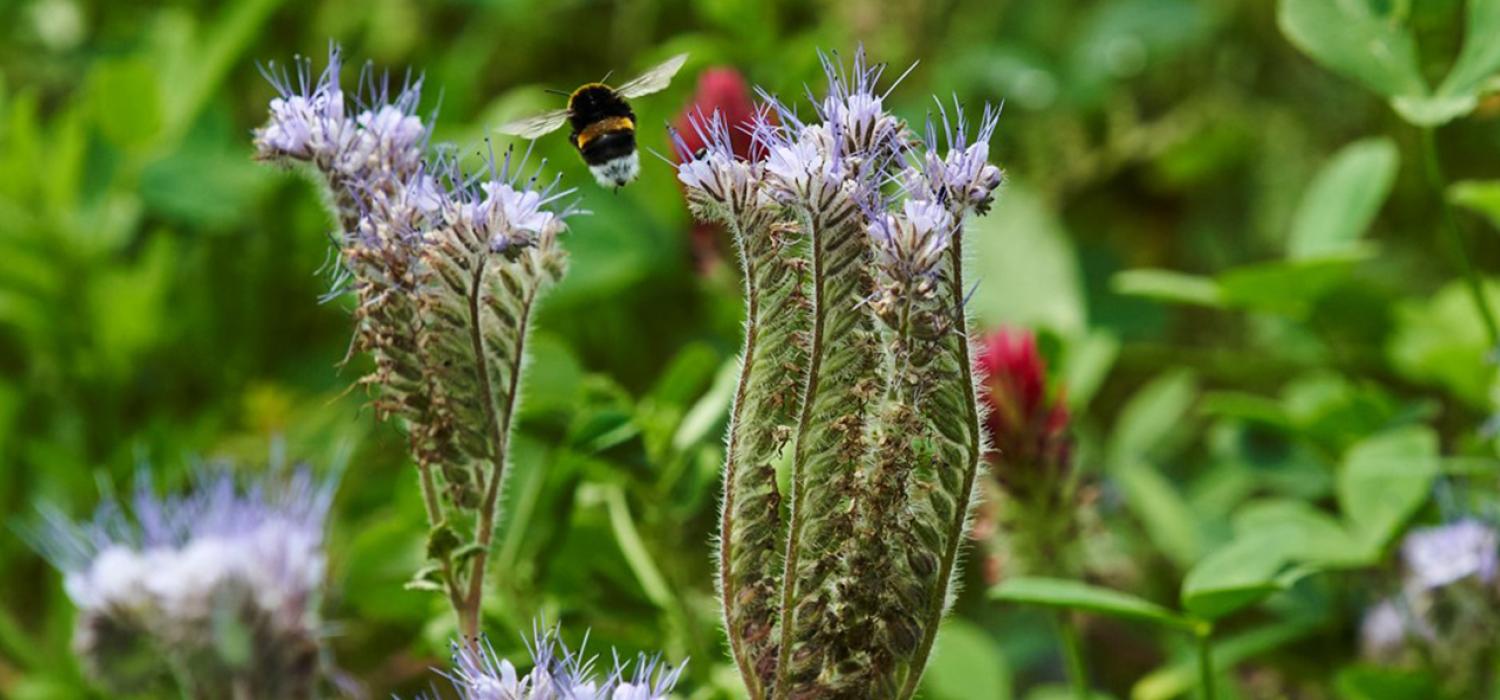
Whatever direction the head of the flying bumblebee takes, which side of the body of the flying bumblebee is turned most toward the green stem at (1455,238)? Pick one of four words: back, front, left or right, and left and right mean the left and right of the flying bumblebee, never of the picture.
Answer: right

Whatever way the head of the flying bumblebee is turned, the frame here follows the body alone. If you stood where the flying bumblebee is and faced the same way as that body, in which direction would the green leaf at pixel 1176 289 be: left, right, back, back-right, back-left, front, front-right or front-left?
front-right

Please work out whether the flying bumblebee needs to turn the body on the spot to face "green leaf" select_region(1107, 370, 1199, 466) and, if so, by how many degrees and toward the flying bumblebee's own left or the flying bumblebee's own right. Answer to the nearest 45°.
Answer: approximately 45° to the flying bumblebee's own right

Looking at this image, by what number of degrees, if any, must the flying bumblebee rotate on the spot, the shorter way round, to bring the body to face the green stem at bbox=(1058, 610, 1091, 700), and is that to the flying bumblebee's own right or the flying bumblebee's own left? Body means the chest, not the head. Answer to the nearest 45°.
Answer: approximately 45° to the flying bumblebee's own right

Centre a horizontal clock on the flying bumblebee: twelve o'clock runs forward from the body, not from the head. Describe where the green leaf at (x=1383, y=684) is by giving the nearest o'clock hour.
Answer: The green leaf is roughly at 2 o'clock from the flying bumblebee.

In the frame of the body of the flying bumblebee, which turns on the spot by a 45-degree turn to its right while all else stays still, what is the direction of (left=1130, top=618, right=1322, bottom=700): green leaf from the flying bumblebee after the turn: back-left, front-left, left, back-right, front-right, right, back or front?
front

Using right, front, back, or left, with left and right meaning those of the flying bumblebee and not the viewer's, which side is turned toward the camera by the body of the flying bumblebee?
back

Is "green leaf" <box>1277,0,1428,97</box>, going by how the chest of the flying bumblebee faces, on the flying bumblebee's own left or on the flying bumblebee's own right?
on the flying bumblebee's own right

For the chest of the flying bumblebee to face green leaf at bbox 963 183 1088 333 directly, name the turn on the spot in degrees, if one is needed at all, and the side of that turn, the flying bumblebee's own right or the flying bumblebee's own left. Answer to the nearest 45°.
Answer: approximately 45° to the flying bumblebee's own right
